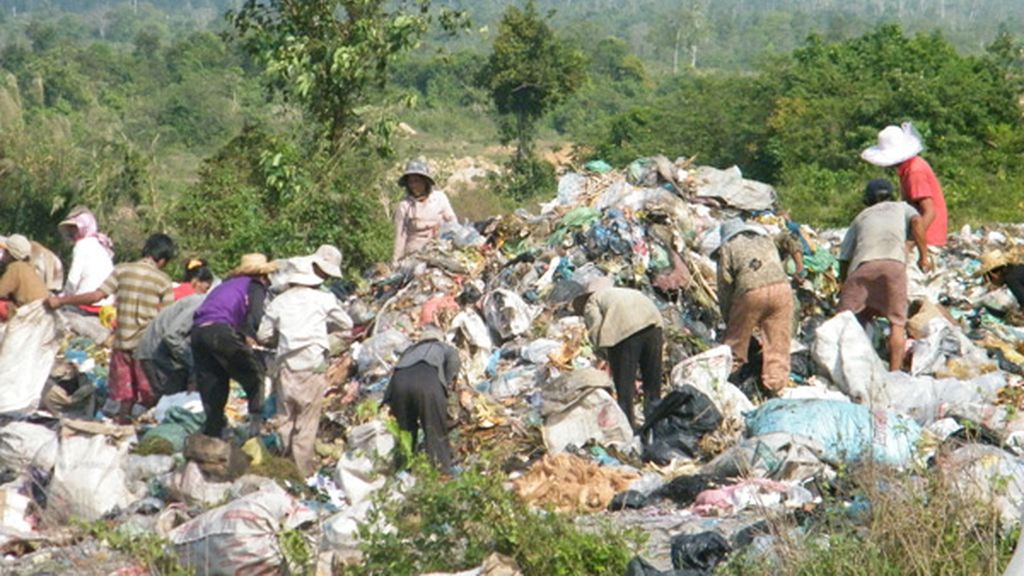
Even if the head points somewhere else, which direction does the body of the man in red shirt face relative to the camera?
to the viewer's left

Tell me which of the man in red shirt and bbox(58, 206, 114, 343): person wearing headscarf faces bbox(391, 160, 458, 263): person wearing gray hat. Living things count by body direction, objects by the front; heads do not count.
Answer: the man in red shirt

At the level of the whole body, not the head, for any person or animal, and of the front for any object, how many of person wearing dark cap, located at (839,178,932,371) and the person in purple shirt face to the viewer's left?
0

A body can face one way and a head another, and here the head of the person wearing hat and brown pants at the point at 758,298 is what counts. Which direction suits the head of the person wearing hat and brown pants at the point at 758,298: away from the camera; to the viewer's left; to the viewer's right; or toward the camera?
away from the camera

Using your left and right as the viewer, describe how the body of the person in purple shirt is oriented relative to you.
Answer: facing away from the viewer and to the right of the viewer

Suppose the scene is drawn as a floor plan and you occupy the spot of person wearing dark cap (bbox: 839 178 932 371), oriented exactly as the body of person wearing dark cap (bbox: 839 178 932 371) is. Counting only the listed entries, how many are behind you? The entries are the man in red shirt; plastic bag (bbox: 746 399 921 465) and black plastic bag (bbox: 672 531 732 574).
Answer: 2

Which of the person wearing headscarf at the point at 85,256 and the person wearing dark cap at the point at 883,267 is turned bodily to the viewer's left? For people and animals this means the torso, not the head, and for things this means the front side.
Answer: the person wearing headscarf at the point at 85,256

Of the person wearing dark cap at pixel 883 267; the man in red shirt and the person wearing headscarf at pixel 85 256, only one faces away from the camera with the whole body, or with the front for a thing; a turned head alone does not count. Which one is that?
the person wearing dark cap at pixel 883 267

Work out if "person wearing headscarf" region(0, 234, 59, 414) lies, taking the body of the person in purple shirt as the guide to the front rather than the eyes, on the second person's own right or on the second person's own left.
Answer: on the second person's own left

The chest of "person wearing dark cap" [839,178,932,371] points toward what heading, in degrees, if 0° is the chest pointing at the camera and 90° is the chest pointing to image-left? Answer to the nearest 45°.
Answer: approximately 180°

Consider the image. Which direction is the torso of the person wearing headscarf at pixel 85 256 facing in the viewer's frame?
to the viewer's left
